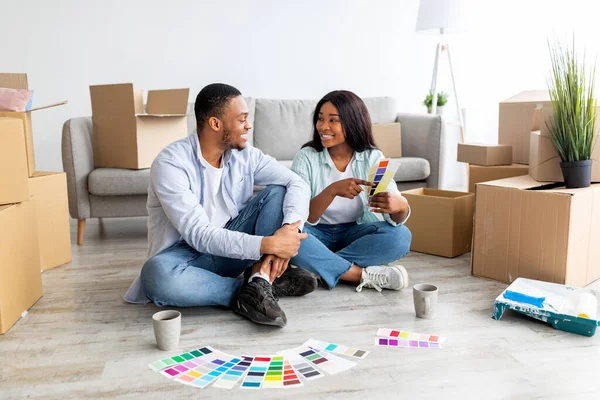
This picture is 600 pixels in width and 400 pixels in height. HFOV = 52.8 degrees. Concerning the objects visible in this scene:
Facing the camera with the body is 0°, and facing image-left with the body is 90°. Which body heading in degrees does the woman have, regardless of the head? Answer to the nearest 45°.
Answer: approximately 0°

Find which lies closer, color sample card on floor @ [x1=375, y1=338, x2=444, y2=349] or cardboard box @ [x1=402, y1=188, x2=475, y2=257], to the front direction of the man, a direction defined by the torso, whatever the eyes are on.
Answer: the color sample card on floor

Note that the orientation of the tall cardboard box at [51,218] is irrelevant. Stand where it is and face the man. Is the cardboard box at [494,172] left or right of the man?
left

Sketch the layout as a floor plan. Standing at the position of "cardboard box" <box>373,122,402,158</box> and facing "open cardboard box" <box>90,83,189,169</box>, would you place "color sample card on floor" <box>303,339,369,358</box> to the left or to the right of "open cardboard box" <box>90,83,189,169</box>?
left

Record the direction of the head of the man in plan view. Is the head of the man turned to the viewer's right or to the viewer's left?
to the viewer's right

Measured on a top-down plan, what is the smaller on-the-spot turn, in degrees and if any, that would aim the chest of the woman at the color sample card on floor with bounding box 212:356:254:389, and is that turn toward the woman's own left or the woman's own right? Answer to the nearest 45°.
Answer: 0° — they already face it

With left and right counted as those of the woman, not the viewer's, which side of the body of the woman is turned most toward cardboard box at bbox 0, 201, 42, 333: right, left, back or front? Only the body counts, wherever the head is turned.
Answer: right

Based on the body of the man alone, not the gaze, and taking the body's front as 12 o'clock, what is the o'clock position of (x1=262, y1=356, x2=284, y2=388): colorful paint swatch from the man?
The colorful paint swatch is roughly at 1 o'clock from the man.

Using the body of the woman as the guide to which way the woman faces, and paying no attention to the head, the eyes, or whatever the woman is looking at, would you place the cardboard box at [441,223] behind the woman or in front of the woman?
behind
